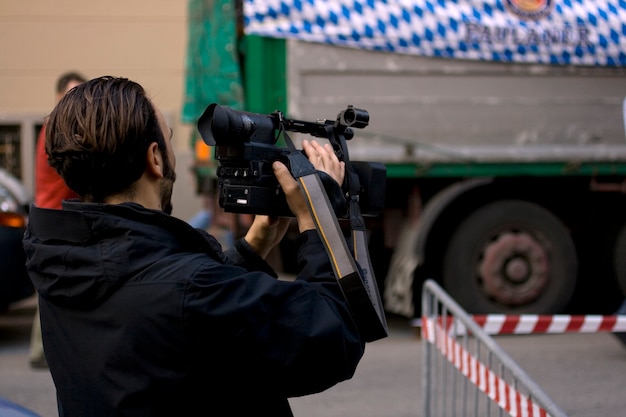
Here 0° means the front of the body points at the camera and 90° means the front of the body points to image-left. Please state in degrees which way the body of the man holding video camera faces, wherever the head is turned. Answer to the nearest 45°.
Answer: approximately 225°

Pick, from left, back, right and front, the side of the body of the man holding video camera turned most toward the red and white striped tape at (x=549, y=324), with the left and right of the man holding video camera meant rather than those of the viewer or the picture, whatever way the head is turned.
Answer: front

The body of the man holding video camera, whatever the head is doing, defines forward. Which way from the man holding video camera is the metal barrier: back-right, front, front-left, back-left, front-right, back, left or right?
front

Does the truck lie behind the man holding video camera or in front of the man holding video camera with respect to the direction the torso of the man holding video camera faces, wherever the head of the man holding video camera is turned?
in front
